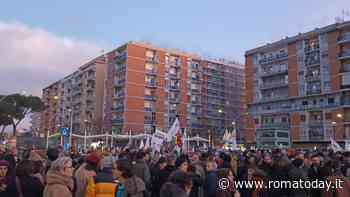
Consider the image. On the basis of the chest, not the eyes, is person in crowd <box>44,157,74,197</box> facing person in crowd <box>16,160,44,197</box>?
no

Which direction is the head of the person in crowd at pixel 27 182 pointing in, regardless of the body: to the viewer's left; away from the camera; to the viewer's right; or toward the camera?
away from the camera

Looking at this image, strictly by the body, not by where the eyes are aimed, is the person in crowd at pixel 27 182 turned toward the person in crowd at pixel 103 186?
no

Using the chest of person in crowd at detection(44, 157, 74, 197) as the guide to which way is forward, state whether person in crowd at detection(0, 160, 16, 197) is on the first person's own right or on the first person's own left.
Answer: on the first person's own left

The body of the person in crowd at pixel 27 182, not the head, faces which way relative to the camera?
away from the camera

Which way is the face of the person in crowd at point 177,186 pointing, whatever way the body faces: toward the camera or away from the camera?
away from the camera

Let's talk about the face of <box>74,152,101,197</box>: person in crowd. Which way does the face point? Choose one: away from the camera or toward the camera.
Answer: away from the camera

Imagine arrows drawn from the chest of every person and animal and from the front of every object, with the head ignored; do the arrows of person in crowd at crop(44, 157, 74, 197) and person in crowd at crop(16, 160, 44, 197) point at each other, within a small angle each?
no

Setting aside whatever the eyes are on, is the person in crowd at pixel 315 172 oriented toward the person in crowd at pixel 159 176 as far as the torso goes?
no
